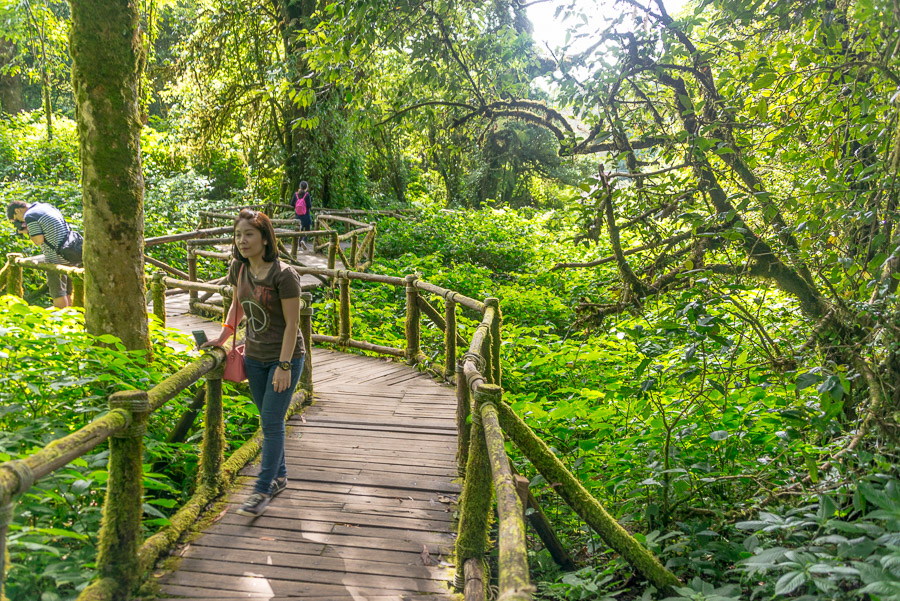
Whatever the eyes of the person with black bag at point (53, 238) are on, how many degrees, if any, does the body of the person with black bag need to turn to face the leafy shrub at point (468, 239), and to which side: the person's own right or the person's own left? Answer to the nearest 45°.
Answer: approximately 135° to the person's own right

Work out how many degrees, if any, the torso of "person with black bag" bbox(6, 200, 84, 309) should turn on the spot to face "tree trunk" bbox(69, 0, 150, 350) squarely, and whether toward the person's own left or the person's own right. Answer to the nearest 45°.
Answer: approximately 90° to the person's own left

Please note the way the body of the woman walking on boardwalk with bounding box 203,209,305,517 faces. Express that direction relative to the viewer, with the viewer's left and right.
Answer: facing the viewer and to the left of the viewer

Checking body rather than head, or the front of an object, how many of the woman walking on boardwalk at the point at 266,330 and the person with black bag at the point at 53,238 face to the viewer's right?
0

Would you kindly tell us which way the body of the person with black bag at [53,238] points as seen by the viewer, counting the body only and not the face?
to the viewer's left

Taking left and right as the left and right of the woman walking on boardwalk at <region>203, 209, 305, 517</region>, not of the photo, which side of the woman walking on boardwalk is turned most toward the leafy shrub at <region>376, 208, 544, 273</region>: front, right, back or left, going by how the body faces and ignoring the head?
back

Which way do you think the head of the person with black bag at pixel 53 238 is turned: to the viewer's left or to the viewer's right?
to the viewer's left

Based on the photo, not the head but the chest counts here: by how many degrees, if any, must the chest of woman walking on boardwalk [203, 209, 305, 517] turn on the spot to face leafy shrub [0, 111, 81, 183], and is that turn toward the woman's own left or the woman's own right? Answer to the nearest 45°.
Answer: approximately 135° to the woman's own right

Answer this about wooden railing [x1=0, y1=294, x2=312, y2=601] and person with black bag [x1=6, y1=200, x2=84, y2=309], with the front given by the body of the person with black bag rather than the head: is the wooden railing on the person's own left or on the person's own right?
on the person's own left
